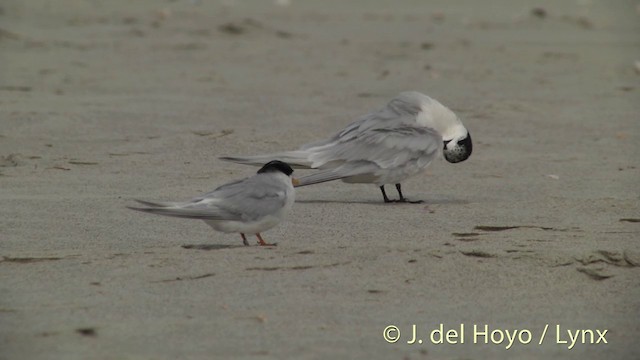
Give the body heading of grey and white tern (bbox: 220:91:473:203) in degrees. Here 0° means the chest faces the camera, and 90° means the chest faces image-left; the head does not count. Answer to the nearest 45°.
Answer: approximately 270°

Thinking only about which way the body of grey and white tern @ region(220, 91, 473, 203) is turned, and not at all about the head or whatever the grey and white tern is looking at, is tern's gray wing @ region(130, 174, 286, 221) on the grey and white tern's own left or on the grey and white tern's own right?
on the grey and white tern's own right
